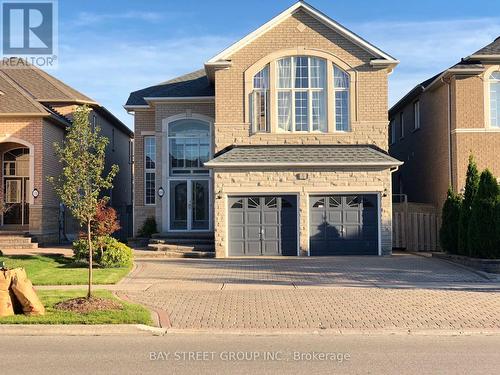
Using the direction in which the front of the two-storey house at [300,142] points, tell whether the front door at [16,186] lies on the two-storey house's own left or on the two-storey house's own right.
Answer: on the two-storey house's own right

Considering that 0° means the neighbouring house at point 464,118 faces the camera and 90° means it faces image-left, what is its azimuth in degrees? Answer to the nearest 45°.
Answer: approximately 0°

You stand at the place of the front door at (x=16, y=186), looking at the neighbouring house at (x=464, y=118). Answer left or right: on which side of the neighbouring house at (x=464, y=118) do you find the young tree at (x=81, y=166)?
right

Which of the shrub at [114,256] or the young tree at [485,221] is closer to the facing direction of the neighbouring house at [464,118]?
the young tree

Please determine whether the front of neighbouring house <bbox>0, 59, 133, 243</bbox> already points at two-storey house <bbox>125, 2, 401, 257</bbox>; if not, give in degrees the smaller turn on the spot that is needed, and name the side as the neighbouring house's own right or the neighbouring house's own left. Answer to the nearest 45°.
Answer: approximately 45° to the neighbouring house's own left

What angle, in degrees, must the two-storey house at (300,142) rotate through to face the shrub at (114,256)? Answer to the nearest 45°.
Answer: approximately 45° to its right

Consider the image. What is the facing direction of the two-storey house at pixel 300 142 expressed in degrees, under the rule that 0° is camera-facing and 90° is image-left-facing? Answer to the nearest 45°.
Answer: approximately 0°

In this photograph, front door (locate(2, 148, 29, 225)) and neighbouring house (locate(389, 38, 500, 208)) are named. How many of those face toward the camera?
2
